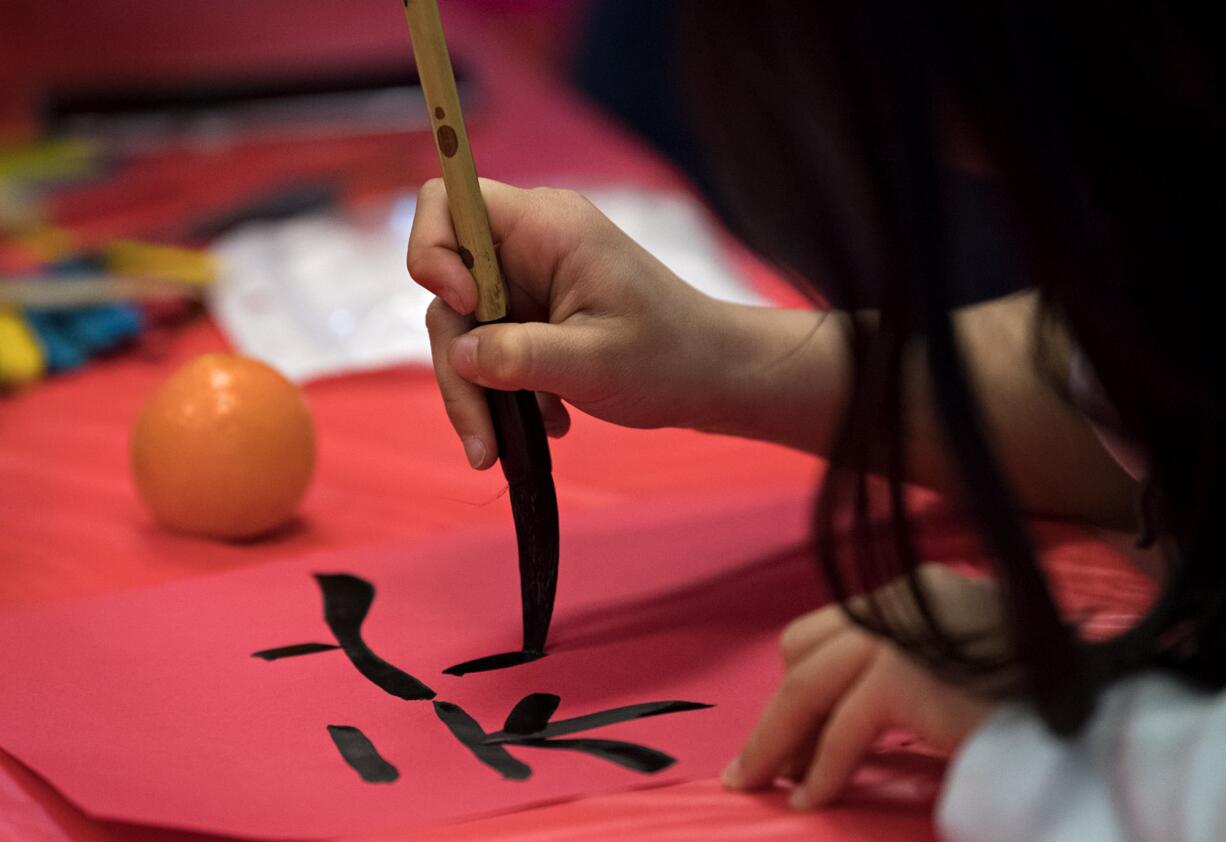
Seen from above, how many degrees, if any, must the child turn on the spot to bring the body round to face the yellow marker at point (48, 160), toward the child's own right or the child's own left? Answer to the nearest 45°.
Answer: approximately 45° to the child's own right

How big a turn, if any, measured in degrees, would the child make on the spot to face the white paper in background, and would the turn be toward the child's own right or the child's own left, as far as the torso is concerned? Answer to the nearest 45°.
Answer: approximately 45° to the child's own right

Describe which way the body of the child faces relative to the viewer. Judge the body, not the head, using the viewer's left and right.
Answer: facing to the left of the viewer

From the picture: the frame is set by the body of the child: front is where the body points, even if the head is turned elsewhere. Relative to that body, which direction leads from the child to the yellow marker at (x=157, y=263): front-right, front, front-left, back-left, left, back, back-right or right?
front-right

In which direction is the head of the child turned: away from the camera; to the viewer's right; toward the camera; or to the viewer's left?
to the viewer's left

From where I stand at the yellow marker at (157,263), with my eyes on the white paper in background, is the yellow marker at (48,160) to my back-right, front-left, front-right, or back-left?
back-left

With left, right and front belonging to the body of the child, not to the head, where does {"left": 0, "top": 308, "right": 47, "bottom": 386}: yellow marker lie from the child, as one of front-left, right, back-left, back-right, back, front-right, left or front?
front-right
